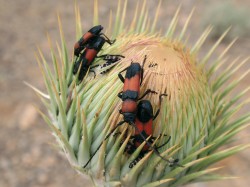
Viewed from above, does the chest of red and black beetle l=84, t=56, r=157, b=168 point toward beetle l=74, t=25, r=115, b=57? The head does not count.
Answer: no
